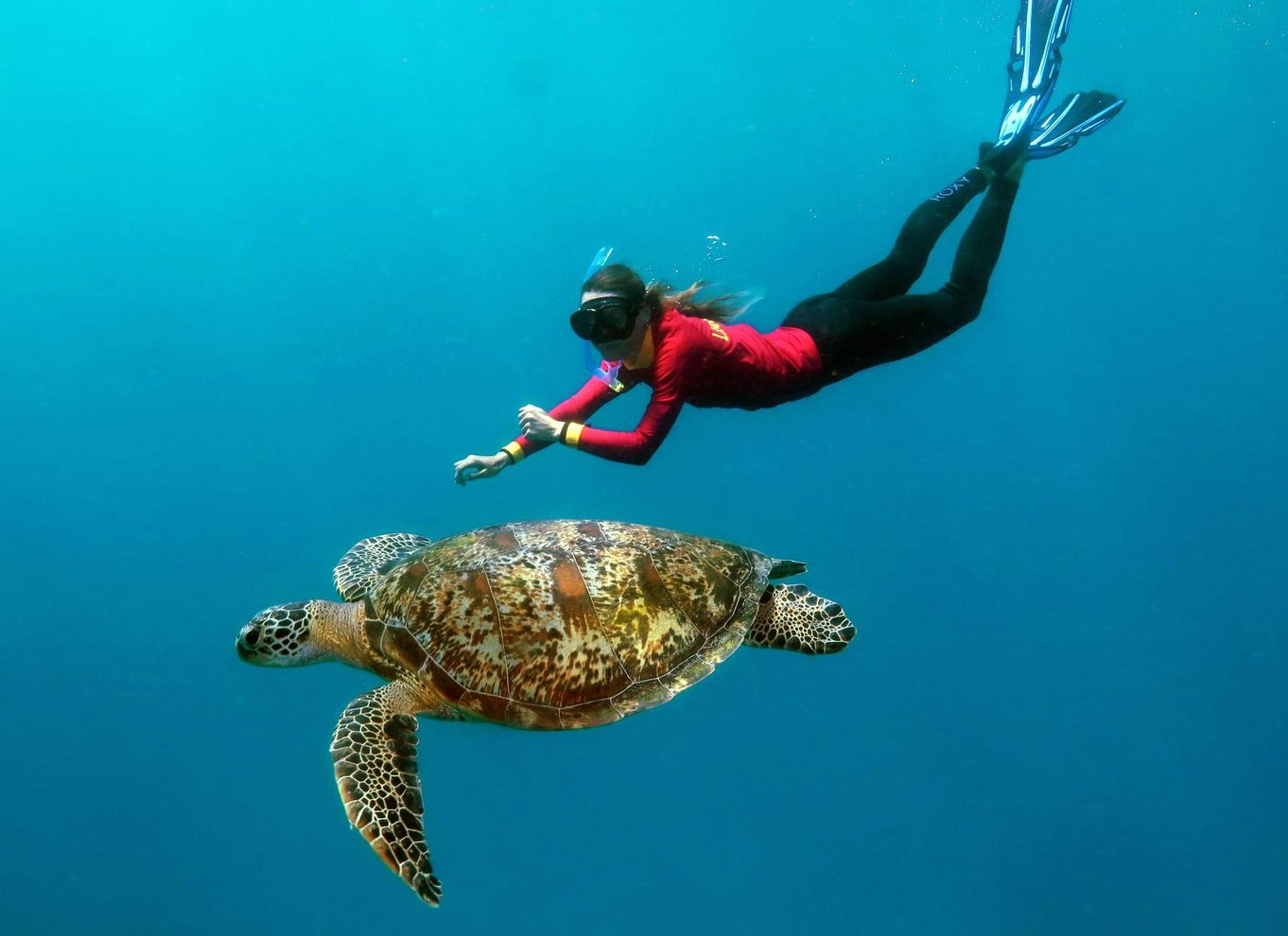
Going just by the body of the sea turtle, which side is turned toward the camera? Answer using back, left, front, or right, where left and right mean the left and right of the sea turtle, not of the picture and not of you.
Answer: left
